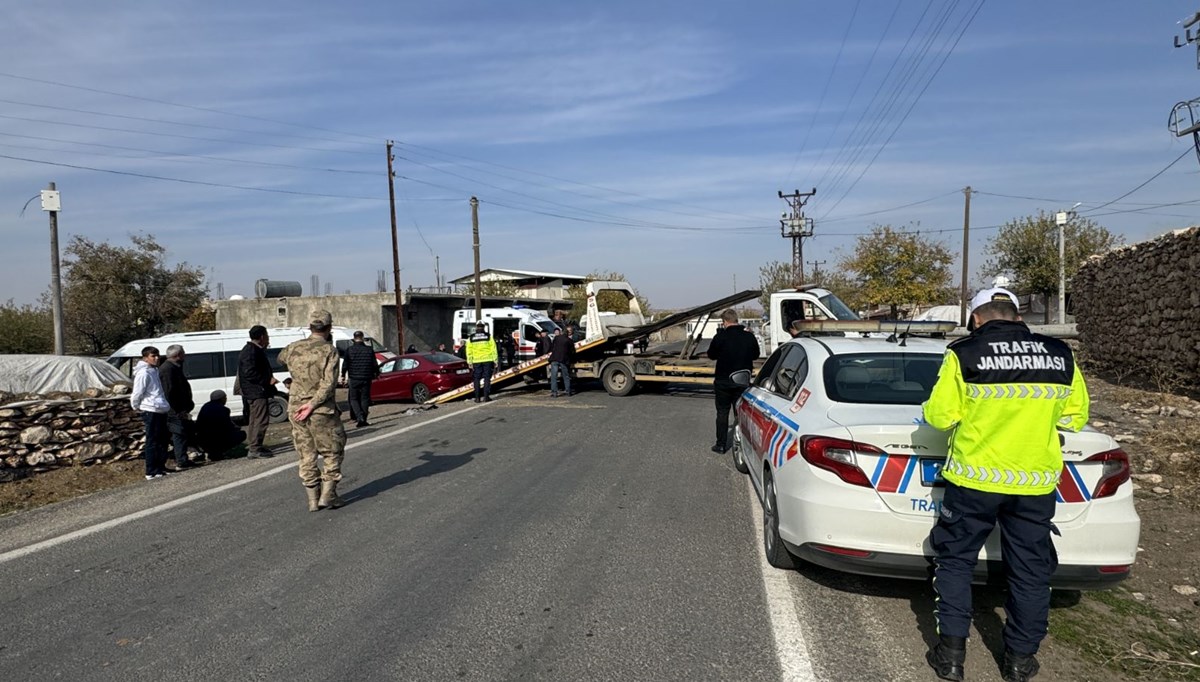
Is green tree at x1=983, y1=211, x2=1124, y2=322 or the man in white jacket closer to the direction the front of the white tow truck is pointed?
the green tree

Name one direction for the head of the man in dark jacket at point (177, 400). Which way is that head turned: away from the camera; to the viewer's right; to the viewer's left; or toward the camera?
to the viewer's right

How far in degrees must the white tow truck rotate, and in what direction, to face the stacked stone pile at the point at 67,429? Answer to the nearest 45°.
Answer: approximately 135° to its right

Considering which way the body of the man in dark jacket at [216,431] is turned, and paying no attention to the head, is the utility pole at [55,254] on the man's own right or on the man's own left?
on the man's own left

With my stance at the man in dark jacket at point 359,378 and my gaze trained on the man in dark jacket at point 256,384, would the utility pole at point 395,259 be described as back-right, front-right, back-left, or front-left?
back-right

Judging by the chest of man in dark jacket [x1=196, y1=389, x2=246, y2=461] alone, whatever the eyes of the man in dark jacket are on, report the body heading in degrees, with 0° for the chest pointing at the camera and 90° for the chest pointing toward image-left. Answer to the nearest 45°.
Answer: approximately 225°

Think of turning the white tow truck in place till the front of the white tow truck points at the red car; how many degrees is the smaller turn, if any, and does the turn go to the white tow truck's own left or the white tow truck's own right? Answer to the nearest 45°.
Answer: approximately 180°

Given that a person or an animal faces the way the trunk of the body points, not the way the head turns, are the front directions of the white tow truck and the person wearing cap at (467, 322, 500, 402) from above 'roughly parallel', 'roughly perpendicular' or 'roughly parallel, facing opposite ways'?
roughly perpendicular

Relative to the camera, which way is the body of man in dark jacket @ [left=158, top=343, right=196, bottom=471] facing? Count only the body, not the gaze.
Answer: to the viewer's right
